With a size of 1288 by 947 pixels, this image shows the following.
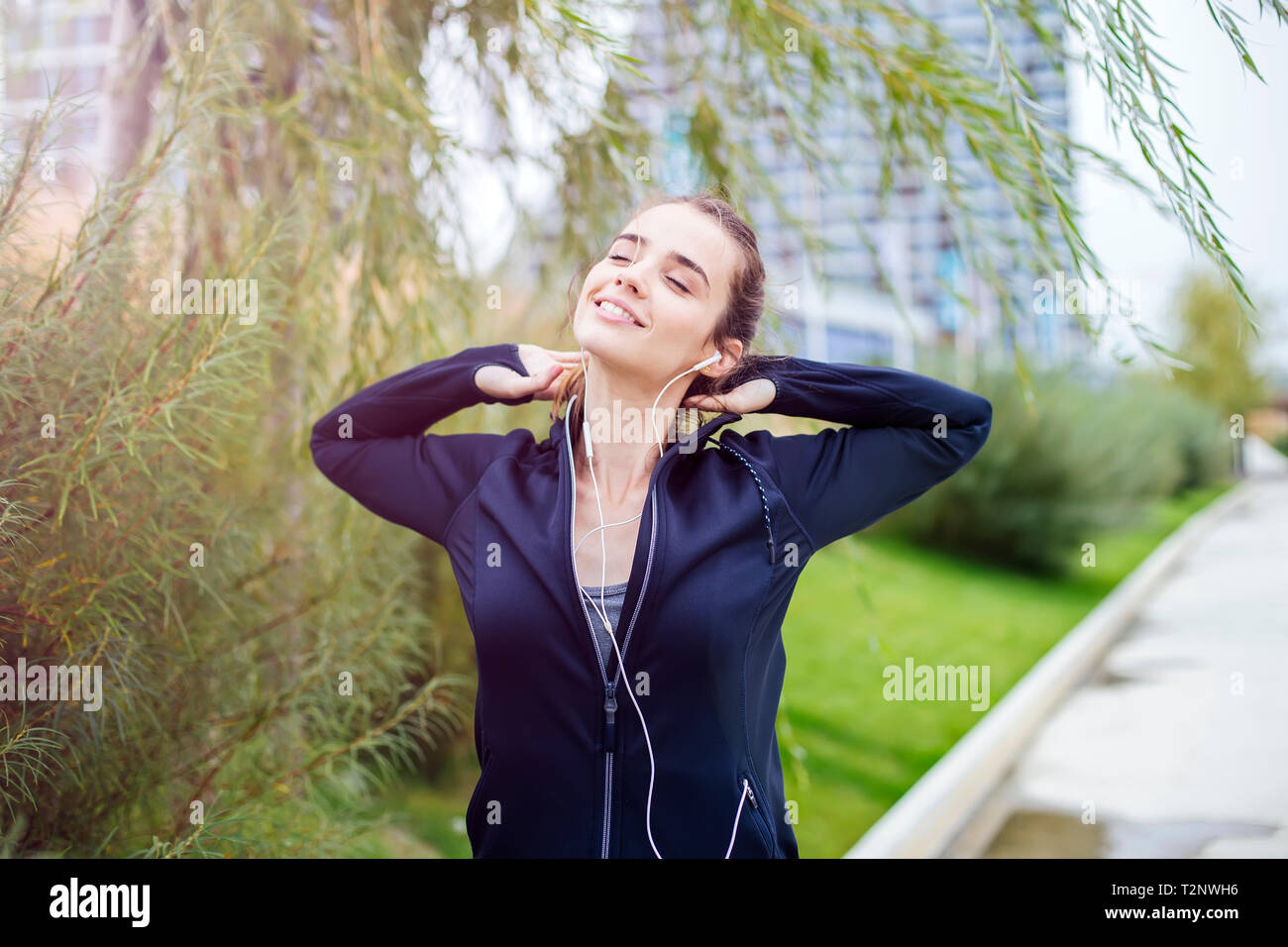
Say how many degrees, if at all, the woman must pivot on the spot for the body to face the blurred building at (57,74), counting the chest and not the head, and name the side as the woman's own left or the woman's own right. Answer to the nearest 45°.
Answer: approximately 135° to the woman's own right

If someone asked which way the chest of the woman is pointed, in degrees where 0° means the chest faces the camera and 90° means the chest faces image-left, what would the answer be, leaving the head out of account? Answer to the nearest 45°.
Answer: approximately 0°

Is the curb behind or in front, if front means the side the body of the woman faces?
behind

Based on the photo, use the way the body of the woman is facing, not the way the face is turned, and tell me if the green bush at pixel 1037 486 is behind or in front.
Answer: behind

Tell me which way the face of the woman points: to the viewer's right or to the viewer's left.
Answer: to the viewer's left
